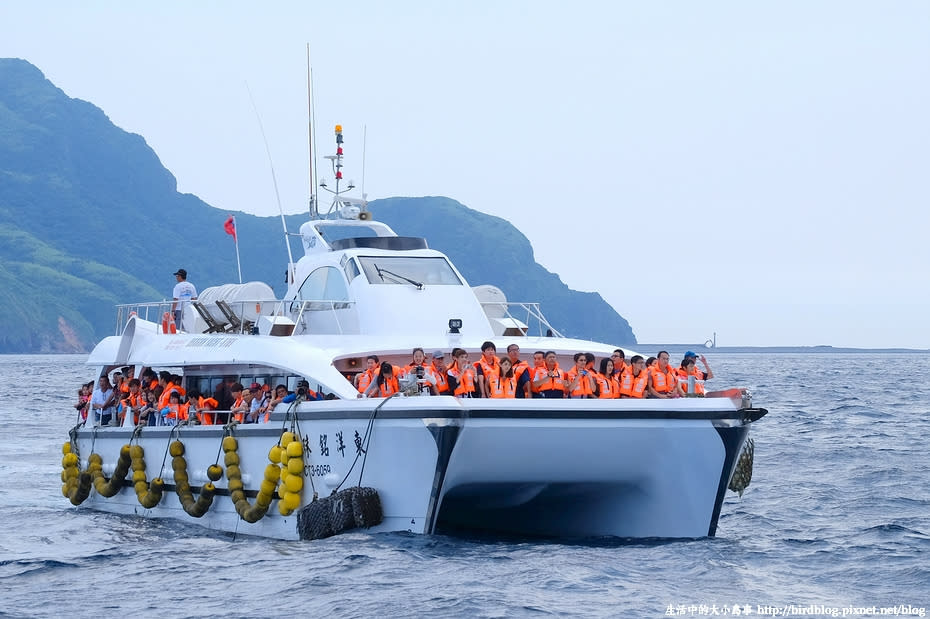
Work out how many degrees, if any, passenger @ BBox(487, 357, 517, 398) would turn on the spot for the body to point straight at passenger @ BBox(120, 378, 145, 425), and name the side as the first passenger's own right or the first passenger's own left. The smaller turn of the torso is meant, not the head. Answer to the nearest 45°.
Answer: approximately 135° to the first passenger's own right

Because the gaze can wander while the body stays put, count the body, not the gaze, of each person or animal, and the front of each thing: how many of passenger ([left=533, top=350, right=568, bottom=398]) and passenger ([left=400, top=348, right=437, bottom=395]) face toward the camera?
2

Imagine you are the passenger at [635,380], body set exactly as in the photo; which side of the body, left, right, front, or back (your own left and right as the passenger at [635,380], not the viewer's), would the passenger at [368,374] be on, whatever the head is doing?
right

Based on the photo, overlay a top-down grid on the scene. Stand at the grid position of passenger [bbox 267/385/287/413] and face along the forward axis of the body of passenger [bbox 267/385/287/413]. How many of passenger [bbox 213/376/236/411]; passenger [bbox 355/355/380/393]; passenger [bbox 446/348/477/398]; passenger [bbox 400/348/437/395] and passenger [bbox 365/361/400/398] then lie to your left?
4

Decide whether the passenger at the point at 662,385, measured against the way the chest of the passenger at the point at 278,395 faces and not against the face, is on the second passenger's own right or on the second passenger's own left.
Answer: on the second passenger's own left

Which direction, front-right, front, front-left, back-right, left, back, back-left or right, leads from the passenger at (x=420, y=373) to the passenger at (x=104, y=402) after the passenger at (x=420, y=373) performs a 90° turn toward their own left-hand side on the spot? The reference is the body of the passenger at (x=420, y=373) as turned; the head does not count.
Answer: back-left

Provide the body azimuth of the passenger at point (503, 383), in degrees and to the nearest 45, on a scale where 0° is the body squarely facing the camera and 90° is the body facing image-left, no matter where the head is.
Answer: approximately 0°

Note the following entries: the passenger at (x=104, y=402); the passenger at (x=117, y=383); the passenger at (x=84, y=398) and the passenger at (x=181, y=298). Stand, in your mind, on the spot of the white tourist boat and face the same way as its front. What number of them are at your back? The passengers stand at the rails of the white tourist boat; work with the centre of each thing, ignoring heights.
4
